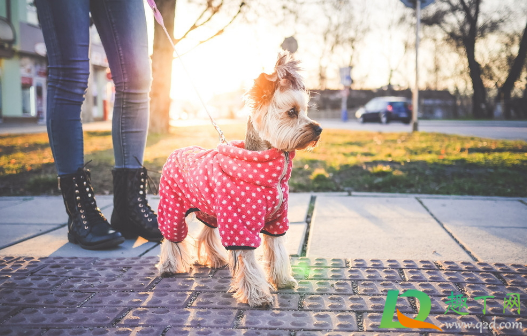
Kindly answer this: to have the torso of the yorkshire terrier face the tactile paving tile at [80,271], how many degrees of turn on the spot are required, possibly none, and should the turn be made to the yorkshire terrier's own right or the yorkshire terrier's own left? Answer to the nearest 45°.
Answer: approximately 135° to the yorkshire terrier's own right

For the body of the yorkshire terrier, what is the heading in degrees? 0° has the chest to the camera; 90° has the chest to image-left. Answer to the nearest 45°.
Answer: approximately 315°

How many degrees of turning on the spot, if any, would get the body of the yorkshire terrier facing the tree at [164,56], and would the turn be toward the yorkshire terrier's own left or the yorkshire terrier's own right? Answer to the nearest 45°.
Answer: approximately 135° to the yorkshire terrier's own left

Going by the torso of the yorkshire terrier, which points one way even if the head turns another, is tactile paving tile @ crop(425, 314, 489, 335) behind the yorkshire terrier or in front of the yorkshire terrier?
in front

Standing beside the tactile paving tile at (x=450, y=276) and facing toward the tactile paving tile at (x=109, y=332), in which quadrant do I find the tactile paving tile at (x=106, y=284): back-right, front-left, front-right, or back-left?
front-right

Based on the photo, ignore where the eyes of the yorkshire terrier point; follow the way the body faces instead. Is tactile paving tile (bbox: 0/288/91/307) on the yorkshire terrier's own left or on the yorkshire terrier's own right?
on the yorkshire terrier's own right

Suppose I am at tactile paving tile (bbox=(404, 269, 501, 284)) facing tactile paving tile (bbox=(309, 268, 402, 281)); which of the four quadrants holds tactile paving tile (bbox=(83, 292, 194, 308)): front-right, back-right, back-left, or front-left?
front-left

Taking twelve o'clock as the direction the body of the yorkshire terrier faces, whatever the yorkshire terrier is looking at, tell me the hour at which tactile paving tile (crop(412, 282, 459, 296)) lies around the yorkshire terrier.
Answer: The tactile paving tile is roughly at 11 o'clock from the yorkshire terrier.

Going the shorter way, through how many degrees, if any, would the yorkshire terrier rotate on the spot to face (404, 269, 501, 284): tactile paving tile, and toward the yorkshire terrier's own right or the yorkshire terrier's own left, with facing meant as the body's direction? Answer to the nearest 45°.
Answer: approximately 45° to the yorkshire terrier's own left

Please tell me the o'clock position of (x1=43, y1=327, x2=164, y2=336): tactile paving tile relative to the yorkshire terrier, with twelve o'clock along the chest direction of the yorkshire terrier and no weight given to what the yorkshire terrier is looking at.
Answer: The tactile paving tile is roughly at 3 o'clock from the yorkshire terrier.

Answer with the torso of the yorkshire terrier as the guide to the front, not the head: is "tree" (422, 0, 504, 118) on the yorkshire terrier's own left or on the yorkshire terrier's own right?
on the yorkshire terrier's own left

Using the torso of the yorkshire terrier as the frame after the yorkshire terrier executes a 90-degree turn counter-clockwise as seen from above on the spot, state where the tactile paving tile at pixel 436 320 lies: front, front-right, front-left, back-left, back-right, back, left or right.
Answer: right

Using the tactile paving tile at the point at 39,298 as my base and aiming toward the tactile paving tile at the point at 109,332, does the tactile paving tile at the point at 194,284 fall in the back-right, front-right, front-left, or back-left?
front-left

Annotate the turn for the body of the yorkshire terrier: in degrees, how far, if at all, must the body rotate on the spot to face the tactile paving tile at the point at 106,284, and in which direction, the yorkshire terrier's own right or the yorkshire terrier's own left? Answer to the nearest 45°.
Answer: approximately 135° to the yorkshire terrier's own right
